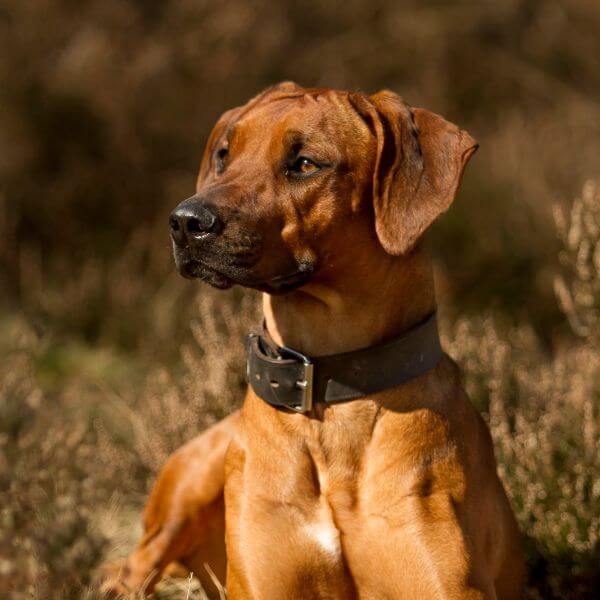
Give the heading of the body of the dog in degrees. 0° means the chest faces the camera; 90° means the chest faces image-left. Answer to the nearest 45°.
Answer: approximately 0°
